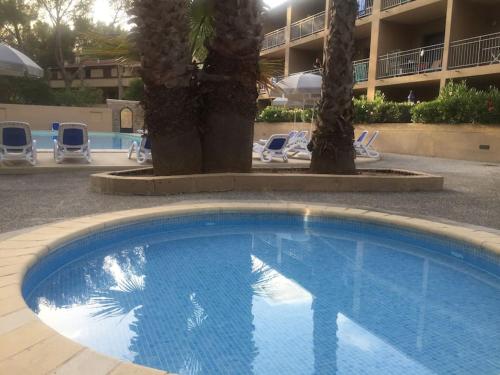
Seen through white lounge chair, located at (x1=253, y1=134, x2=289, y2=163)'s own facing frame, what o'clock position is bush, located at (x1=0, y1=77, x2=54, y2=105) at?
The bush is roughly at 12 o'clock from the white lounge chair.

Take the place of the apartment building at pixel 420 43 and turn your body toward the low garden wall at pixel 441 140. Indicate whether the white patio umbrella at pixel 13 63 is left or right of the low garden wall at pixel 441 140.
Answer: right

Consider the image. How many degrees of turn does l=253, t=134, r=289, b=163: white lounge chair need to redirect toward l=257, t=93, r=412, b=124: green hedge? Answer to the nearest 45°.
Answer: approximately 90° to its right

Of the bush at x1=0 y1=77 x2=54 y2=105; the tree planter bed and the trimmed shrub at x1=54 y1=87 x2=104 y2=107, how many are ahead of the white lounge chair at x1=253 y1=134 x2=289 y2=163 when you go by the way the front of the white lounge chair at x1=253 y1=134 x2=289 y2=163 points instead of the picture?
2

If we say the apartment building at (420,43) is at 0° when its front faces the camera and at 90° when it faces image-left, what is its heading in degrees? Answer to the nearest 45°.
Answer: approximately 45°
